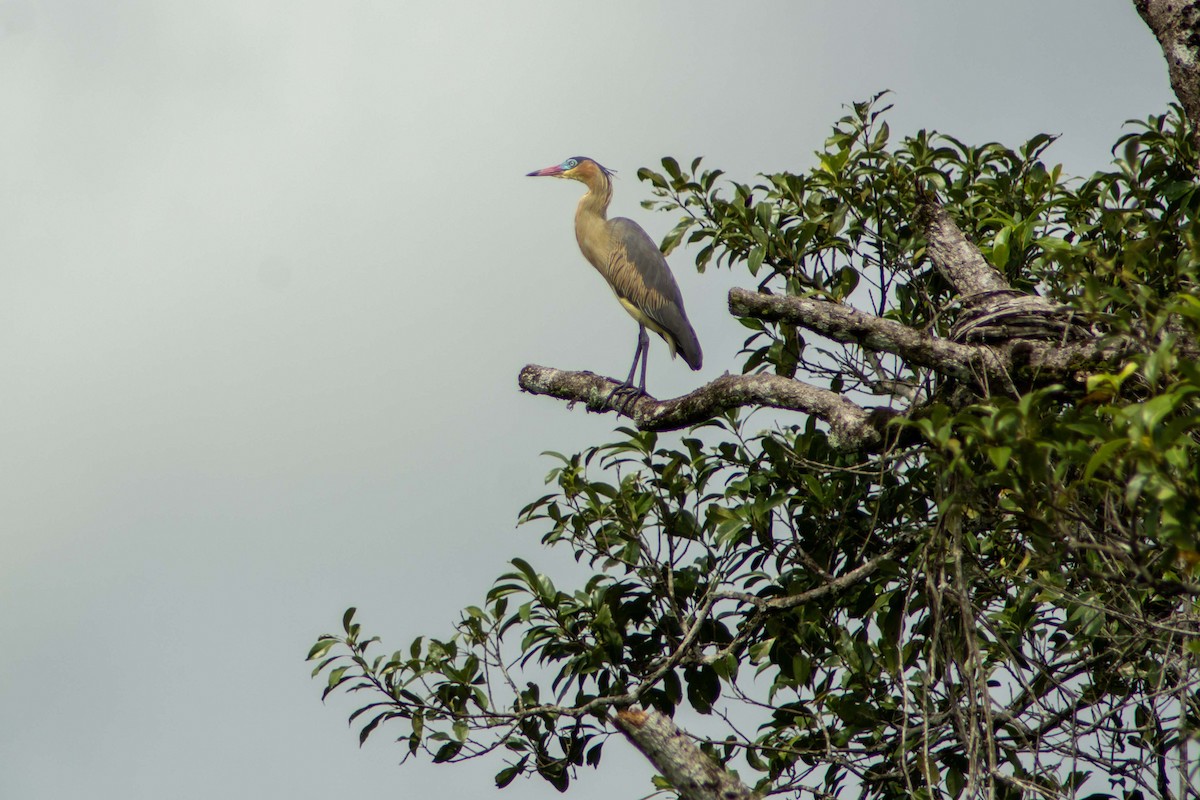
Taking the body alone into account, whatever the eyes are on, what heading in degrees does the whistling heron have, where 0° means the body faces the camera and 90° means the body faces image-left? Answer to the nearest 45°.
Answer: approximately 90°
